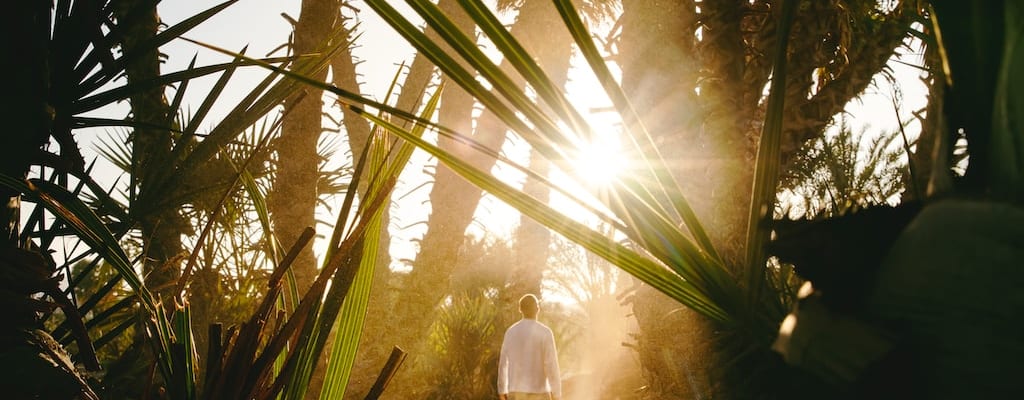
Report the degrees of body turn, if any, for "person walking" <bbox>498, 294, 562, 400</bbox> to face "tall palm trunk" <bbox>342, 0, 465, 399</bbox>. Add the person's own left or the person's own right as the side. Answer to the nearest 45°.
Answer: approximately 45° to the person's own left

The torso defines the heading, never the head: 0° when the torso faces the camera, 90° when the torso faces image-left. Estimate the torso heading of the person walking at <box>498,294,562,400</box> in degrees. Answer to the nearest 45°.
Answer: approximately 180°
